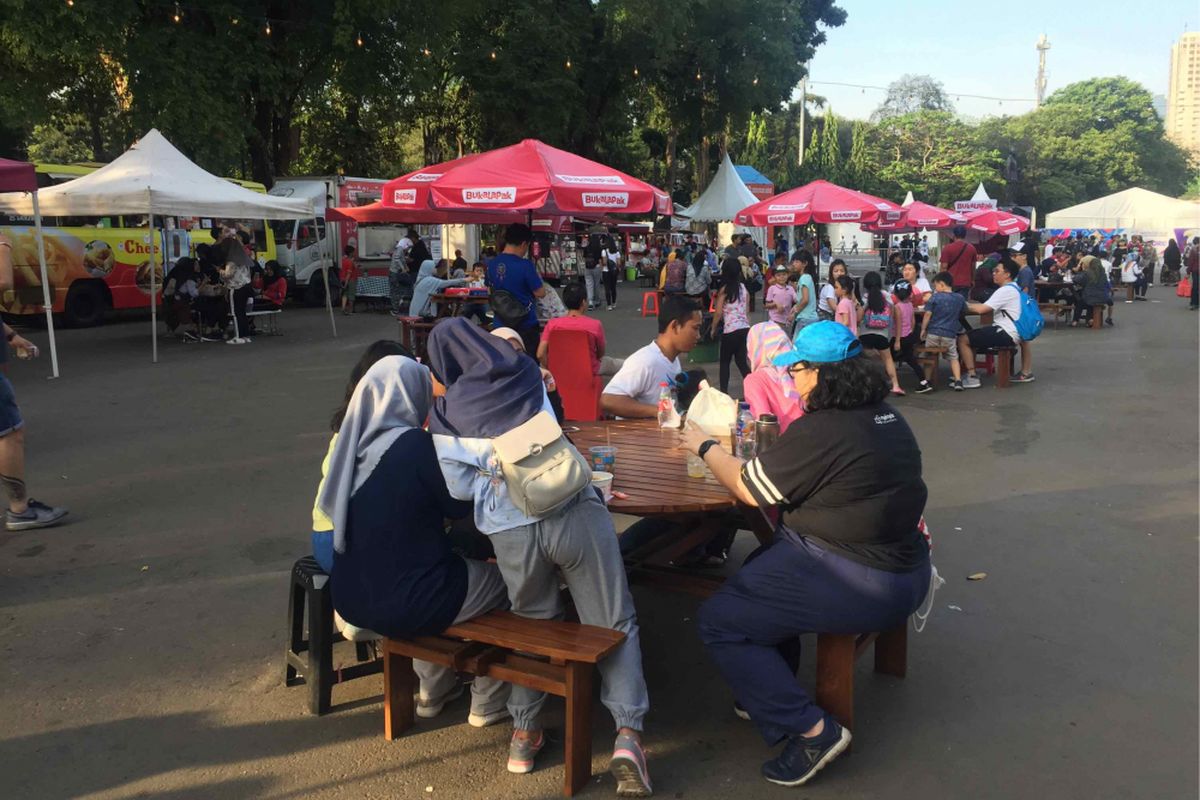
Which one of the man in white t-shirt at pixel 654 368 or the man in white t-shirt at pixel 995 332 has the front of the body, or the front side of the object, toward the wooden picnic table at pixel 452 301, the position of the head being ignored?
the man in white t-shirt at pixel 995 332

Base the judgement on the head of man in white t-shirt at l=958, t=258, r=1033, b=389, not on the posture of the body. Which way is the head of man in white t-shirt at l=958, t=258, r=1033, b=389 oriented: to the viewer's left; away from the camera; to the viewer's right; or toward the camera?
to the viewer's left

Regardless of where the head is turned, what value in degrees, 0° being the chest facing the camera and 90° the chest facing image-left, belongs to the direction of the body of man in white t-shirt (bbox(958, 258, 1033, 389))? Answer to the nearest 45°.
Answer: approximately 90°

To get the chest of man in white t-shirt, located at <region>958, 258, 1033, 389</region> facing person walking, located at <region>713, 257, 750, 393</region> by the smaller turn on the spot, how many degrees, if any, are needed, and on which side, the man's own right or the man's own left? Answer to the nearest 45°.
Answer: approximately 45° to the man's own left

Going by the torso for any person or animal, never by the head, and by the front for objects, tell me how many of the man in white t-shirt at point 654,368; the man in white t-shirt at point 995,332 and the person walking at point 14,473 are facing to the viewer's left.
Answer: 1

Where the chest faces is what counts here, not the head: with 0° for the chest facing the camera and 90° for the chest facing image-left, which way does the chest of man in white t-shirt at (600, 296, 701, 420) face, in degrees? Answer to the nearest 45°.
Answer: approximately 270°

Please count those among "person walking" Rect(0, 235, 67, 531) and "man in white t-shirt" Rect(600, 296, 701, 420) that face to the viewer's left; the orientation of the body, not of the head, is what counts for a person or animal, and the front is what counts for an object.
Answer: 0

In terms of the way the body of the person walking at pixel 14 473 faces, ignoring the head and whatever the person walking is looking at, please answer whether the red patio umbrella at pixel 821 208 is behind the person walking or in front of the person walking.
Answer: in front

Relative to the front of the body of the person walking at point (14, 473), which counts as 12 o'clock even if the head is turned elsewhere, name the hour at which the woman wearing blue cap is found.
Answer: The woman wearing blue cap is roughly at 2 o'clock from the person walking.

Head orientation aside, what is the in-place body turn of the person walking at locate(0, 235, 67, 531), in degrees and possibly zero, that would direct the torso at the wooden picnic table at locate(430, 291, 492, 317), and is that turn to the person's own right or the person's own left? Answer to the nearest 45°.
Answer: approximately 45° to the person's own left

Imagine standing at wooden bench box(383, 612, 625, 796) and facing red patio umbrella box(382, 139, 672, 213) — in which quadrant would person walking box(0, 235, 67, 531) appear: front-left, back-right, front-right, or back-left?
front-left

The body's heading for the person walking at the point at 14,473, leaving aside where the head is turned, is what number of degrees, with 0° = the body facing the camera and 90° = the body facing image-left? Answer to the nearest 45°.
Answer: approximately 270°
